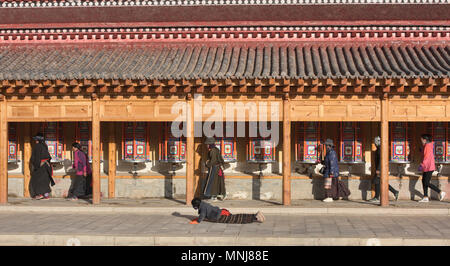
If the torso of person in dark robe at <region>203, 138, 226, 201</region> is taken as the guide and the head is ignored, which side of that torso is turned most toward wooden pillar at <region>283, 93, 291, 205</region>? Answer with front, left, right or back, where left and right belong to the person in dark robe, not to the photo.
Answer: back

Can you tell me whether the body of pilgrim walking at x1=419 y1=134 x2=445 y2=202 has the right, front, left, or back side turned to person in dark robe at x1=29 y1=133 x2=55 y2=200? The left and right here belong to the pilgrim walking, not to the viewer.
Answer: front

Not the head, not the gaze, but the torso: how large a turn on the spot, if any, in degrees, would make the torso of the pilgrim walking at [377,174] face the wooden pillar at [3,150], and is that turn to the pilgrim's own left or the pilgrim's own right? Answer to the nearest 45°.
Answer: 0° — they already face it

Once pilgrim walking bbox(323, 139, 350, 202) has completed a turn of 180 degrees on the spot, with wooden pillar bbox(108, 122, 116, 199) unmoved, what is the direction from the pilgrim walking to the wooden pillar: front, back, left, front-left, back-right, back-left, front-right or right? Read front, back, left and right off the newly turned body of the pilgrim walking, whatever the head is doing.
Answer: back

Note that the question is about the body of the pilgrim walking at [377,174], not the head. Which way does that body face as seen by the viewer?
to the viewer's left

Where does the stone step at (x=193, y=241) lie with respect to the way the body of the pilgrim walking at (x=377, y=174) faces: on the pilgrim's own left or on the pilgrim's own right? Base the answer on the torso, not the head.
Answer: on the pilgrim's own left

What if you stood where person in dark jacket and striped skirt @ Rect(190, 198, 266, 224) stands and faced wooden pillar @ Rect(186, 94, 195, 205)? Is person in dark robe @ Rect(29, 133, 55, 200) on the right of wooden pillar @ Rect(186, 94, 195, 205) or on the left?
left

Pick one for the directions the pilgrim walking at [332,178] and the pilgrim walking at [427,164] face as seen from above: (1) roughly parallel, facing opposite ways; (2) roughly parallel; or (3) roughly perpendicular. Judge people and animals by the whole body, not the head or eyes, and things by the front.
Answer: roughly parallel

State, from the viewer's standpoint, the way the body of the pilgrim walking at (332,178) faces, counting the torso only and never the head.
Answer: to the viewer's left

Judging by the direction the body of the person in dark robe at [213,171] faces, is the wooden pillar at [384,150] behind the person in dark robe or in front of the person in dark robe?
behind

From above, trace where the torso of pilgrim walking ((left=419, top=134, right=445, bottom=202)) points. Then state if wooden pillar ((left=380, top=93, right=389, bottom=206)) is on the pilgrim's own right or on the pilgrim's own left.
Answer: on the pilgrim's own left

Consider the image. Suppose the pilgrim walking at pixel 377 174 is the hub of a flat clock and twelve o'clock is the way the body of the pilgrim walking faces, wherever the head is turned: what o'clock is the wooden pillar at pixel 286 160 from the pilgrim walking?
The wooden pillar is roughly at 11 o'clock from the pilgrim walking.

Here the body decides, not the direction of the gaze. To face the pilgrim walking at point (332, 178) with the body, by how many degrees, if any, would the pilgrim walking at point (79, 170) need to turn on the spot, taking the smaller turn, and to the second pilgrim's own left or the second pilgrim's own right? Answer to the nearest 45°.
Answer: approximately 180°

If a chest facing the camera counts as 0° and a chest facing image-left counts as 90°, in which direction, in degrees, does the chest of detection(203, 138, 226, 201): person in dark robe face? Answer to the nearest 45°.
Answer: approximately 90°

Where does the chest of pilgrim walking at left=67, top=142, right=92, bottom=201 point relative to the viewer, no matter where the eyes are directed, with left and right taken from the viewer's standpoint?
facing to the left of the viewer

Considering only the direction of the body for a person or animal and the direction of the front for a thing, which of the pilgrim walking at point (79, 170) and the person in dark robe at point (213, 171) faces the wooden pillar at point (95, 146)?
the person in dark robe

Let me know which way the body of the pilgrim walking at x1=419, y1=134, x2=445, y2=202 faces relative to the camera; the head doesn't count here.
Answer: to the viewer's left
